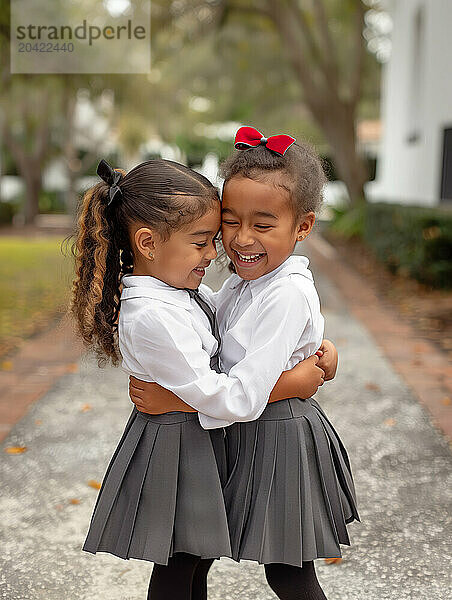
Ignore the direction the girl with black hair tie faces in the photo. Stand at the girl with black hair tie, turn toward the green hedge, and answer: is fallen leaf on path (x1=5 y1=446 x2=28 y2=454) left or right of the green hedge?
left

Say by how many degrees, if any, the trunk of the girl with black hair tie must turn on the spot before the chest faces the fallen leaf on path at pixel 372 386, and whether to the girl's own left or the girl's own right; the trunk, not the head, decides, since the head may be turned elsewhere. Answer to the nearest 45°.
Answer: approximately 90° to the girl's own left

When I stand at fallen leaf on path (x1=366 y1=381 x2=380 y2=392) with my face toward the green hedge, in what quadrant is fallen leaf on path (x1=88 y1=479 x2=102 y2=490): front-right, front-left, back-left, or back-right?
back-left

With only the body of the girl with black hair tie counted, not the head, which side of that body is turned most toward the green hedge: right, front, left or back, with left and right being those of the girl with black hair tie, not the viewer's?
left

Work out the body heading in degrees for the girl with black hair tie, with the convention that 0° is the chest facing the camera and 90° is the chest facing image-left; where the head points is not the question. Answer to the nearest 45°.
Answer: approximately 270°

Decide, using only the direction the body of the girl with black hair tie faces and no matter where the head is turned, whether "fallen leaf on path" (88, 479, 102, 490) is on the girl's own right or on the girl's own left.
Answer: on the girl's own left
